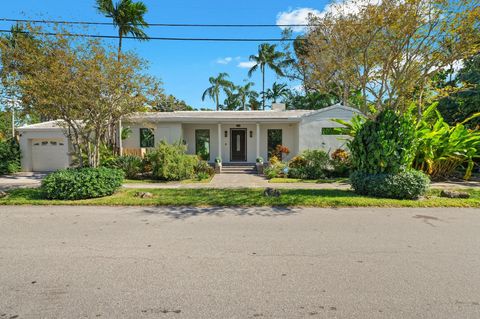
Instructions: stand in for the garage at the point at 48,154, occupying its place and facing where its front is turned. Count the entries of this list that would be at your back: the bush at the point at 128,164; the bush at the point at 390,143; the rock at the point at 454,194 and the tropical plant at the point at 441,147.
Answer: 0

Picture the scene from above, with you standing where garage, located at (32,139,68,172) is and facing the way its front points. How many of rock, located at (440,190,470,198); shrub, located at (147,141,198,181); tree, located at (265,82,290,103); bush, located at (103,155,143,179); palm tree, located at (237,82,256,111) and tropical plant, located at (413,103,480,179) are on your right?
0

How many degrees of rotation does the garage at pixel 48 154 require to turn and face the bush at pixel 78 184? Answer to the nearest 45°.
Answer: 0° — it already faces it

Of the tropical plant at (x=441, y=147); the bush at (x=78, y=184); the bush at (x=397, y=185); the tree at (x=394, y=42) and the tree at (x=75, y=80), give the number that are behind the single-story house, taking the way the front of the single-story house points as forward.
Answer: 0

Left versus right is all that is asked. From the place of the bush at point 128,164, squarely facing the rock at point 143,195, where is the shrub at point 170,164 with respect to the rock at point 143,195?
left

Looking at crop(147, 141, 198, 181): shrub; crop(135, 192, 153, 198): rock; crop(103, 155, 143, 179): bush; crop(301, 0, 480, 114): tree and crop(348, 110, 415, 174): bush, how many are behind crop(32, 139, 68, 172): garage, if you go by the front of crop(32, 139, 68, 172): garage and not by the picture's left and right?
0

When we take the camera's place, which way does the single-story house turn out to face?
facing the viewer

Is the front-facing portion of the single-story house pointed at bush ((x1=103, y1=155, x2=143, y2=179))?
no

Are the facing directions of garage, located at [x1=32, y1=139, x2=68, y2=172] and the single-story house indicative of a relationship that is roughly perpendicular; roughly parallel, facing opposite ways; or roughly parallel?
roughly parallel

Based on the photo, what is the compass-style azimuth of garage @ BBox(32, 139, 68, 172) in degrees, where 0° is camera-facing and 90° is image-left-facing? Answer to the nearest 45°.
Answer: approximately 0°

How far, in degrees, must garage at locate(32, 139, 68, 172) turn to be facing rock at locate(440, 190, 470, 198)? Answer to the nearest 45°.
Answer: approximately 45° to its left

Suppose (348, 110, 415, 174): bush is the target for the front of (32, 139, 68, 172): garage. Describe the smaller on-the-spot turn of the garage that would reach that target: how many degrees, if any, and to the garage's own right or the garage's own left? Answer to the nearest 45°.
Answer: approximately 45° to the garage's own left

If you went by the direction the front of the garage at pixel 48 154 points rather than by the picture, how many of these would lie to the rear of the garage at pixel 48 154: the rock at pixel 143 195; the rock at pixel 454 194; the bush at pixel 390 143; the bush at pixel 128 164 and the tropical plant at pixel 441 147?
0

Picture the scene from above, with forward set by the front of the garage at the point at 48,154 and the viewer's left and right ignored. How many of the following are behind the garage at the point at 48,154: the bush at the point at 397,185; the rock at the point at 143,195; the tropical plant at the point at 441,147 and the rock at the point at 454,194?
0

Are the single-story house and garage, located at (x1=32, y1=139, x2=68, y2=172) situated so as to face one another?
no
